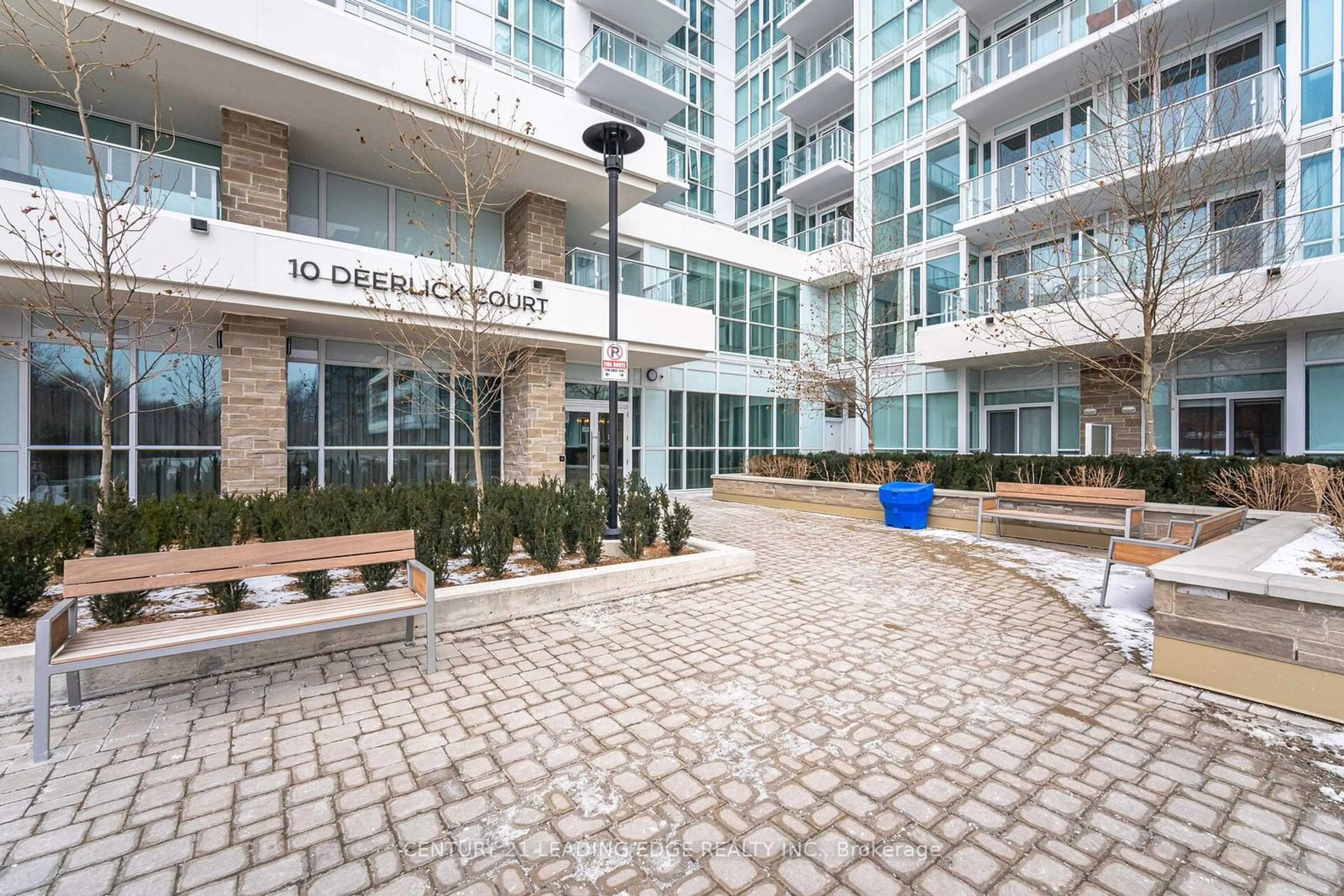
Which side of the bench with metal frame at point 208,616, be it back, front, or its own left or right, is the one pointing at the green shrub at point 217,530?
back

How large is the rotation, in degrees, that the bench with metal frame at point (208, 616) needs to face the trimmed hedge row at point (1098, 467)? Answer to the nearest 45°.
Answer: approximately 90° to its left

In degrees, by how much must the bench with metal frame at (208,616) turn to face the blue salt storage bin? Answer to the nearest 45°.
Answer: approximately 90° to its left

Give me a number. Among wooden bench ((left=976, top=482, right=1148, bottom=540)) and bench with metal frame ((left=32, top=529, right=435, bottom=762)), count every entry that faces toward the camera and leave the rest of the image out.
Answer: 2

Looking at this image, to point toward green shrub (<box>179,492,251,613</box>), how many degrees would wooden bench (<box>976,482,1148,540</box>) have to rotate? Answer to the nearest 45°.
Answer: approximately 45° to its right

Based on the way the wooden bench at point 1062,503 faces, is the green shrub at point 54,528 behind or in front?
in front

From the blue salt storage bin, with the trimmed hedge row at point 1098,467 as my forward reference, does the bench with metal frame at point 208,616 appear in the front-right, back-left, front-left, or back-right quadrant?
back-right

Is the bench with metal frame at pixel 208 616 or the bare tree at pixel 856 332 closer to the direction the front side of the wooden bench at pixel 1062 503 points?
the bench with metal frame

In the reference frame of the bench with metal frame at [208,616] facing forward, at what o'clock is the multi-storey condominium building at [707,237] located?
The multi-storey condominium building is roughly at 8 o'clock from the bench with metal frame.

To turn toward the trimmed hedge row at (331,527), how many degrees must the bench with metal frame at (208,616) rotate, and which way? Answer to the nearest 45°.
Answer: approximately 135° to its left

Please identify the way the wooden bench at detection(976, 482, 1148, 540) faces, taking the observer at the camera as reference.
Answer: facing the viewer

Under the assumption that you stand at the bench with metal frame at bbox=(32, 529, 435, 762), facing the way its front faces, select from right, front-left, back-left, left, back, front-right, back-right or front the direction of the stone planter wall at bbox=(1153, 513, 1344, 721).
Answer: front-left

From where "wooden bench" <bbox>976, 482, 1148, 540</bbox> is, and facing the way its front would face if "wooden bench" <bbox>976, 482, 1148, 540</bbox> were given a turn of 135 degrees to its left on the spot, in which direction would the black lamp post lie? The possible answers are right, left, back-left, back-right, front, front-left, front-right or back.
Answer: back

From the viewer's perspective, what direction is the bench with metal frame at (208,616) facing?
toward the camera

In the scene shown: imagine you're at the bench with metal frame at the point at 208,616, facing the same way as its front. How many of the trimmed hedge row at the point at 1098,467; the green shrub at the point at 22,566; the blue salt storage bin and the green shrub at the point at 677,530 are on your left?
3
